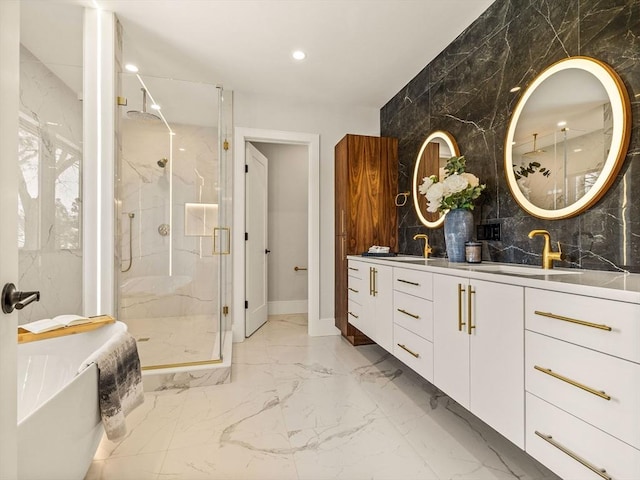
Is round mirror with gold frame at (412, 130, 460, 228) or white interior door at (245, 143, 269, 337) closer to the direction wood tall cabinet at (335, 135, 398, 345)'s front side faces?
the white interior door

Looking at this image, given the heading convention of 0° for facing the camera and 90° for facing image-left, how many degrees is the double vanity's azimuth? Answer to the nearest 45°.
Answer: approximately 45°

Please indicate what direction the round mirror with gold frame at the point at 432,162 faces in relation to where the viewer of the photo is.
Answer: facing the viewer and to the left of the viewer

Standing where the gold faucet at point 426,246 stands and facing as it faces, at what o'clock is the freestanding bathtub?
The freestanding bathtub is roughly at 10 o'clock from the gold faucet.

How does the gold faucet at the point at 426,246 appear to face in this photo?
to the viewer's left

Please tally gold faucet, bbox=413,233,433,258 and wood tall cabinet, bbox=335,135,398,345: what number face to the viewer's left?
2

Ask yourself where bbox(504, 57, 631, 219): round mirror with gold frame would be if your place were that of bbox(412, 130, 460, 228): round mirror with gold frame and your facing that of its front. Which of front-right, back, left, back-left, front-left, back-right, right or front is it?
left

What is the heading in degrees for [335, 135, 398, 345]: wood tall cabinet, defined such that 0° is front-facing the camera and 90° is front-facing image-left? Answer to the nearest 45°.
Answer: approximately 90°
